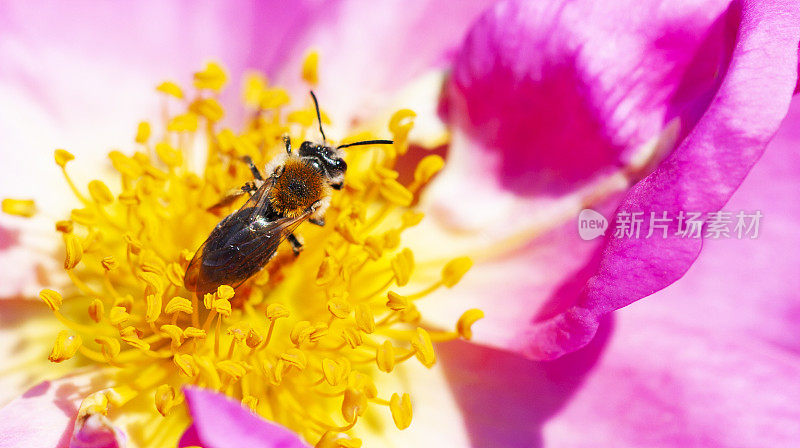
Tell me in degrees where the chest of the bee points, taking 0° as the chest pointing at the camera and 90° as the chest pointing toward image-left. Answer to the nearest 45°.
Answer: approximately 225°
